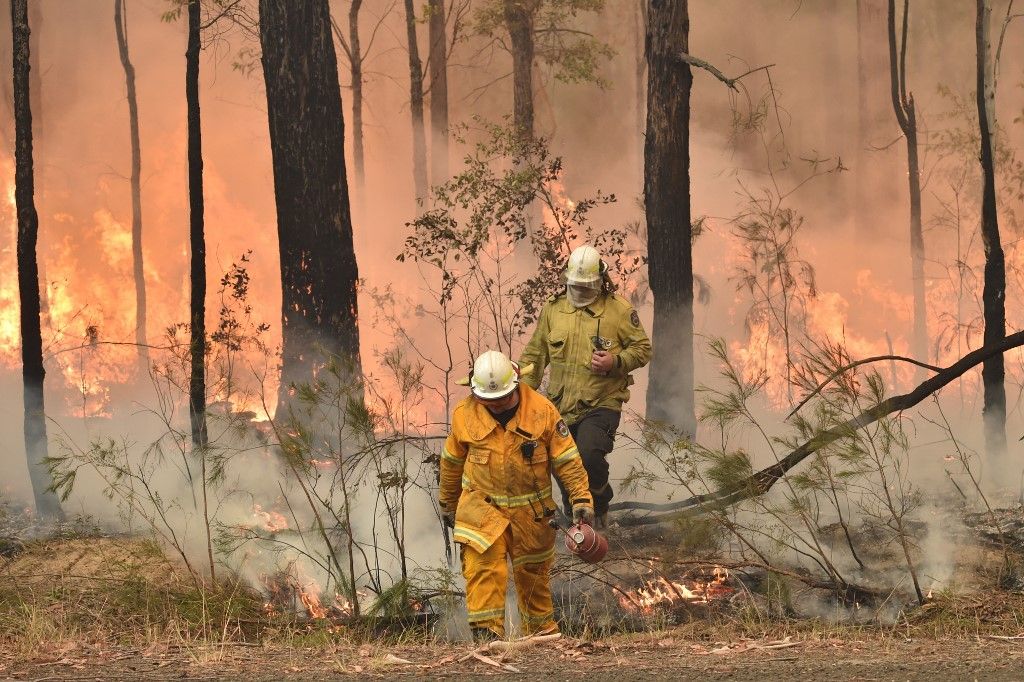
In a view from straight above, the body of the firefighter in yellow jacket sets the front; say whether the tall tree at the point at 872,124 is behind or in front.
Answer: behind

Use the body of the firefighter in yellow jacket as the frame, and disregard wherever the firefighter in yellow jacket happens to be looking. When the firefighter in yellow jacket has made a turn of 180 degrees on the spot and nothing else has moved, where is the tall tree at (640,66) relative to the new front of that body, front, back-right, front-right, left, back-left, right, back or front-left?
front

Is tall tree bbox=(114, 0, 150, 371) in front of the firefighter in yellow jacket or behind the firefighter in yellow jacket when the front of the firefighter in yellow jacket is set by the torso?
behind

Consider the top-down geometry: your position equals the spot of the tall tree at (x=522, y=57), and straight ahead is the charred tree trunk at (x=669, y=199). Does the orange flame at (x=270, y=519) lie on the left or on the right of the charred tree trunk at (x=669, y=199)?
right

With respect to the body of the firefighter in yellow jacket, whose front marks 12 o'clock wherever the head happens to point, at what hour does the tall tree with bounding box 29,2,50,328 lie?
The tall tree is roughly at 5 o'clock from the firefighter in yellow jacket.

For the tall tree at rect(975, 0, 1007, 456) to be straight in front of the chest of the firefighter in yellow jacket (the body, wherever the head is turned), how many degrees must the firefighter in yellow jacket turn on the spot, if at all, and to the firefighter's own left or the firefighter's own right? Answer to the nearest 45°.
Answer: approximately 135° to the firefighter's own left

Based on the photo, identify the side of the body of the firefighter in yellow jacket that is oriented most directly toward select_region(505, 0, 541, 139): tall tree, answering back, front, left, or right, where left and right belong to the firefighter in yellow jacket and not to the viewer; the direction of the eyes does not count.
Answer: back

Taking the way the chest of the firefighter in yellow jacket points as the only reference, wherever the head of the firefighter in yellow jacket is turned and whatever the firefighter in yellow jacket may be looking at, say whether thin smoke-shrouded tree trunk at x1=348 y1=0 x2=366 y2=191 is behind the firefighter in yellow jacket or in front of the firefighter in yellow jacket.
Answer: behind

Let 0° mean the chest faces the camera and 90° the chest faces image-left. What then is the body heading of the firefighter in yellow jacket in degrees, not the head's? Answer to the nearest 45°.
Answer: approximately 0°

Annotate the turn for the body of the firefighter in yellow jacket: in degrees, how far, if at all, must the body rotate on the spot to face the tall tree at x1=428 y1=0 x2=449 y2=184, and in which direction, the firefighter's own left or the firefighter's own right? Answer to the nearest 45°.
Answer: approximately 180°
